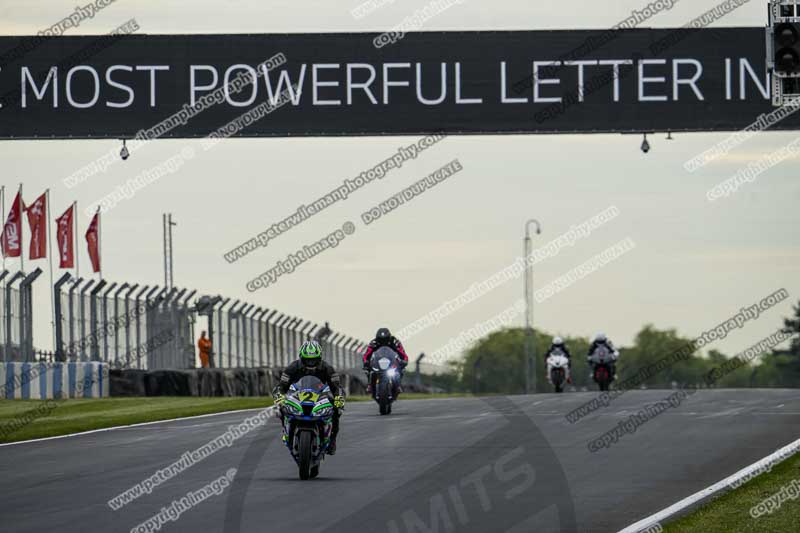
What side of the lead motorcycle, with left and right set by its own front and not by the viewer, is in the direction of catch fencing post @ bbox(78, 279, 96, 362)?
back

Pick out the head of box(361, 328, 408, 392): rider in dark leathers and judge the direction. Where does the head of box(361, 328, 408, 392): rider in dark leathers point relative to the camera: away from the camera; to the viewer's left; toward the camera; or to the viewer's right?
toward the camera

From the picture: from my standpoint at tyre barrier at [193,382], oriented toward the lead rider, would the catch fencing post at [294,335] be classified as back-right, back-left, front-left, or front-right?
back-left

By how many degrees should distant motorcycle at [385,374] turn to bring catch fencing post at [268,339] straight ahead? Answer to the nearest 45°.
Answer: approximately 180°

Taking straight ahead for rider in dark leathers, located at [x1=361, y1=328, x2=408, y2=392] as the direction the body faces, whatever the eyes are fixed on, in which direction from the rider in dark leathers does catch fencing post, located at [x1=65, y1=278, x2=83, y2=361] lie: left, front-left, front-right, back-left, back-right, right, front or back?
back-right

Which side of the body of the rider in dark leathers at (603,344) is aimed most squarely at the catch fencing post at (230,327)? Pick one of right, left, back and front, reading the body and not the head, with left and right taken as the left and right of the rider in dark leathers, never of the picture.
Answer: right

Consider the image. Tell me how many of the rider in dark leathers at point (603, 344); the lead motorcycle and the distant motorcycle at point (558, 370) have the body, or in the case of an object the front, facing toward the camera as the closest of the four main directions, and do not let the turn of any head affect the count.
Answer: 3

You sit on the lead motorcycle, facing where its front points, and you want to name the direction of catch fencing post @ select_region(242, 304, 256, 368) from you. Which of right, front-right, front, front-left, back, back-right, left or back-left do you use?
back

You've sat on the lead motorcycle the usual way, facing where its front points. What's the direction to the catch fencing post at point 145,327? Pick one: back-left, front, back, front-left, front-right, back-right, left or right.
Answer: back

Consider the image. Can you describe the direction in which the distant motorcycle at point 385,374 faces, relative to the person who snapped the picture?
facing the viewer

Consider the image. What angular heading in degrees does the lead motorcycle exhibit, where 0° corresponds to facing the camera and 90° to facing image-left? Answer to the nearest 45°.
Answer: approximately 0°

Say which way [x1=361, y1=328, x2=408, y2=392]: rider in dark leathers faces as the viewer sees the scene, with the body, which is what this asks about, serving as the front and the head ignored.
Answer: toward the camera

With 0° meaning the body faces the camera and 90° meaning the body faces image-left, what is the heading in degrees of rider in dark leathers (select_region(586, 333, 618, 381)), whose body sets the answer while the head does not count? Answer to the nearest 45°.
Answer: approximately 0°

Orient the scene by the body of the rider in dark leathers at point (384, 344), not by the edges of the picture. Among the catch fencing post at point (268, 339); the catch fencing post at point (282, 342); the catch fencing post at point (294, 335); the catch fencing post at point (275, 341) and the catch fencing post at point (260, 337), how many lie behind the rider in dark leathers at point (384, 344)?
5
